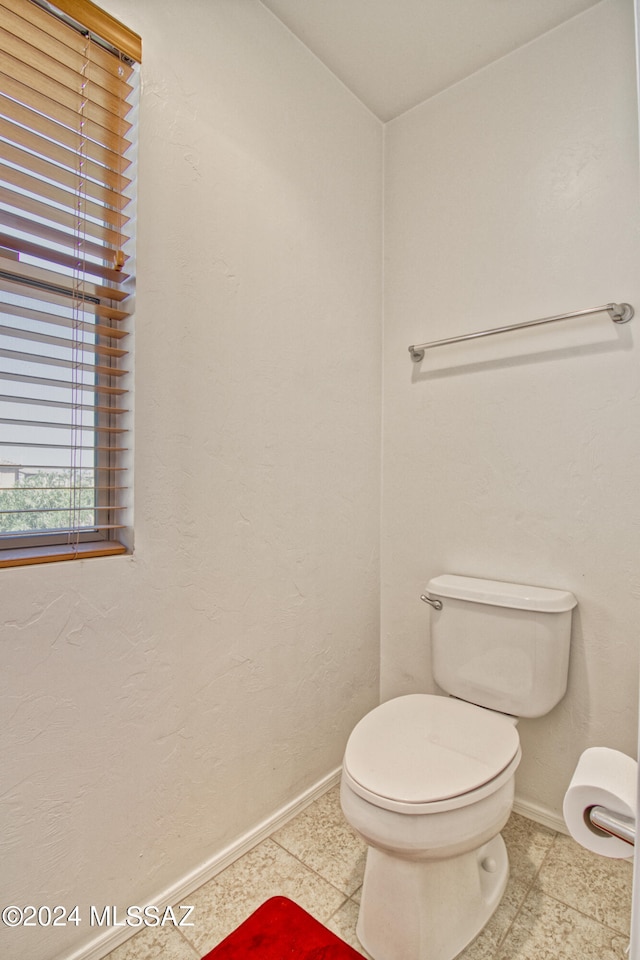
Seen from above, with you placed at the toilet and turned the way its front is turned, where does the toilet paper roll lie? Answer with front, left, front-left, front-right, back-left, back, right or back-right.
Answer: front-left

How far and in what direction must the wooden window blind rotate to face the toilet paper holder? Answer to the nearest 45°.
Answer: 0° — it already faces it

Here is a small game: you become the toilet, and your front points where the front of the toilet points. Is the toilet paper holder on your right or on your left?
on your left

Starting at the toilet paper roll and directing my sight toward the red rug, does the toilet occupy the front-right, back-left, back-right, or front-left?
front-right

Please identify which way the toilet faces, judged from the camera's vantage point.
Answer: facing the viewer and to the left of the viewer

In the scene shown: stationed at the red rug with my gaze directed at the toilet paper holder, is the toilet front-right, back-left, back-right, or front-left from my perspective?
front-left

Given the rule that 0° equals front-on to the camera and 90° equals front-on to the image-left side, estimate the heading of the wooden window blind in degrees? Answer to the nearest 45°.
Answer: approximately 315°

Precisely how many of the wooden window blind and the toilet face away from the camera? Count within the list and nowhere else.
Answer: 0
